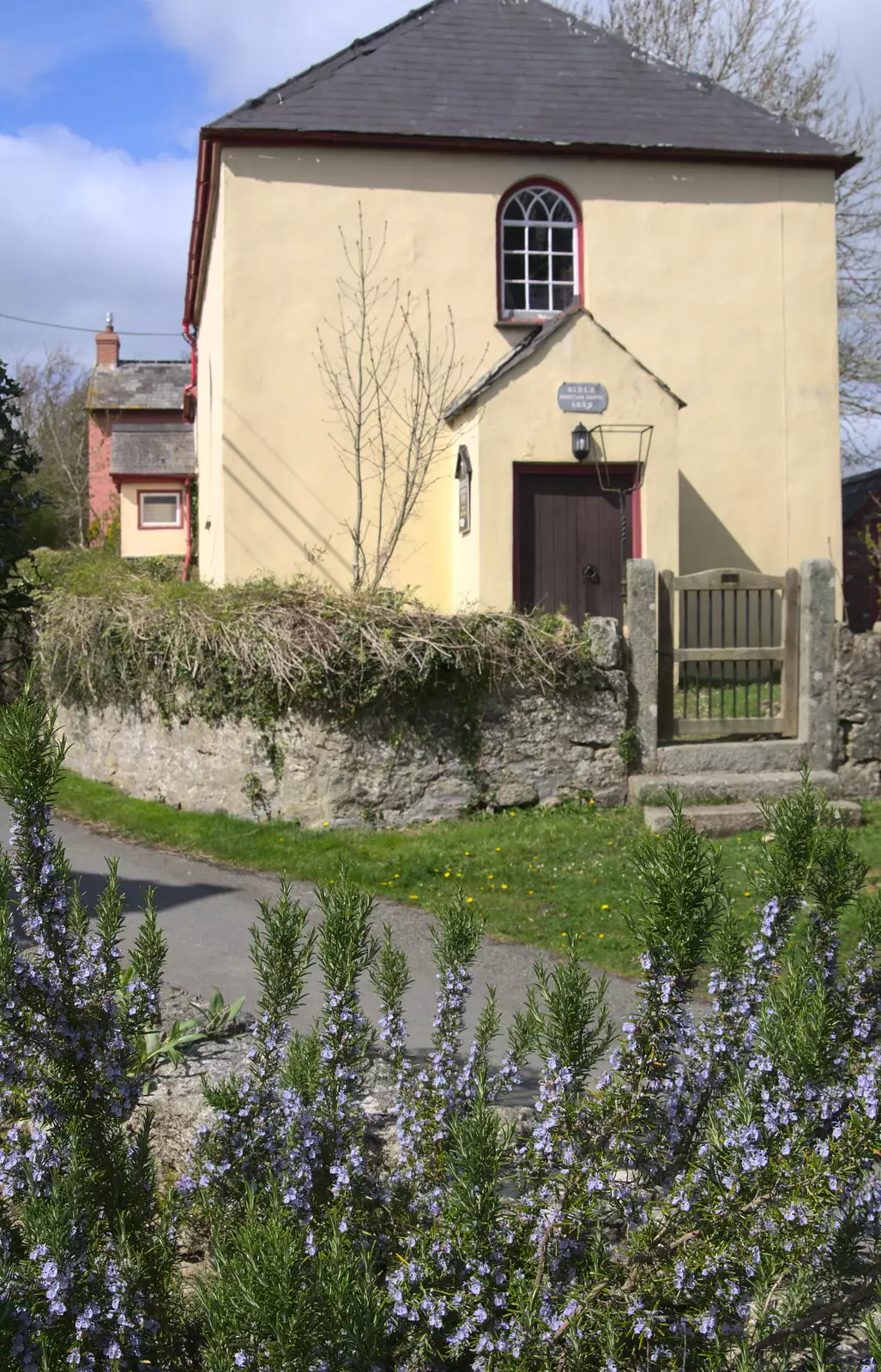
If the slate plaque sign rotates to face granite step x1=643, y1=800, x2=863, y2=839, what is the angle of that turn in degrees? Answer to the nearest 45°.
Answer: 0° — it already faces it

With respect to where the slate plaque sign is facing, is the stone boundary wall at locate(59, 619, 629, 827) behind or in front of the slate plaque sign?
in front

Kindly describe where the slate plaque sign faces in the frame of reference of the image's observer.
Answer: facing the viewer

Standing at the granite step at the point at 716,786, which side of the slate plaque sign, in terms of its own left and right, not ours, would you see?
front

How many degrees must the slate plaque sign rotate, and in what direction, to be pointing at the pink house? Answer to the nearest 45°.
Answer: approximately 135° to its right

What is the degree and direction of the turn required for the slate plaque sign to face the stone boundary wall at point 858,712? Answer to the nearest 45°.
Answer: approximately 45° to its left

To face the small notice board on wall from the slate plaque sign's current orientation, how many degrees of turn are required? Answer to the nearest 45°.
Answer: approximately 135° to its right

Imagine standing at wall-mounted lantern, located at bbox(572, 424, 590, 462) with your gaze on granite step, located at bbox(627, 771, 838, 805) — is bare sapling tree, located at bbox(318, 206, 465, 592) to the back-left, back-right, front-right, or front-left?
back-right

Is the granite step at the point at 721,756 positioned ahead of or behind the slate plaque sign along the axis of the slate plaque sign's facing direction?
ahead

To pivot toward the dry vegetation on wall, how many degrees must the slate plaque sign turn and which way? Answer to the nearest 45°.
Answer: approximately 45° to its right

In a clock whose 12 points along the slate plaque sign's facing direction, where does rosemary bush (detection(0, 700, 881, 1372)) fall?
The rosemary bush is roughly at 12 o'clock from the slate plaque sign.
